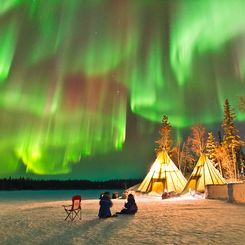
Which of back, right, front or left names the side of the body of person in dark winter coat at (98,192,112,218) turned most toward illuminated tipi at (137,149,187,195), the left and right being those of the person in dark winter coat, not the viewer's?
front

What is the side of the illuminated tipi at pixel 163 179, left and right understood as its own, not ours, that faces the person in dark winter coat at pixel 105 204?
front

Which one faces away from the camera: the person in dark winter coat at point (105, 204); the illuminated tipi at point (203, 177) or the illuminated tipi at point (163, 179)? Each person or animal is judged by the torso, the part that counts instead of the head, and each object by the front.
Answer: the person in dark winter coat

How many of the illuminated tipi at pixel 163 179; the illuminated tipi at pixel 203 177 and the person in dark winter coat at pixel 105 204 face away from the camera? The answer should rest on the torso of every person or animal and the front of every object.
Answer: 1

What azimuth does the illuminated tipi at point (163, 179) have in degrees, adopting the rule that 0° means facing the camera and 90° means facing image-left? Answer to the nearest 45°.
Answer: approximately 0°

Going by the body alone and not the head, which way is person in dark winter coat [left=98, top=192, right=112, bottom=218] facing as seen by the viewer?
away from the camera

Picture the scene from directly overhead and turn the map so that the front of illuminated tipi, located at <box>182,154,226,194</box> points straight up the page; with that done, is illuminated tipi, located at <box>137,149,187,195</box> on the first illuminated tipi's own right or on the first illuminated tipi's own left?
on the first illuminated tipi's own right

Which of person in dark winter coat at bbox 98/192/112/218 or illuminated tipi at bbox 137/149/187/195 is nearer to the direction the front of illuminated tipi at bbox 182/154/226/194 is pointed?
the person in dark winter coat
